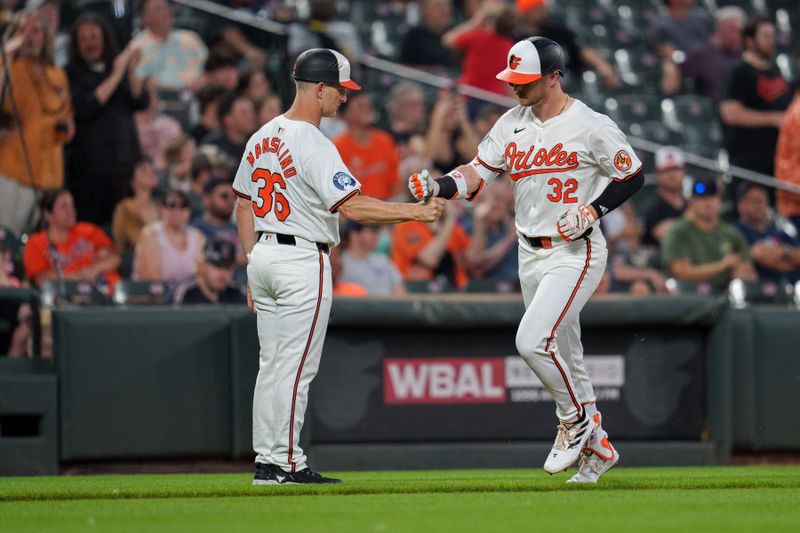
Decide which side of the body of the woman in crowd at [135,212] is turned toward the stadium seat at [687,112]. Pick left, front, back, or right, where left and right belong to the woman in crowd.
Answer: left

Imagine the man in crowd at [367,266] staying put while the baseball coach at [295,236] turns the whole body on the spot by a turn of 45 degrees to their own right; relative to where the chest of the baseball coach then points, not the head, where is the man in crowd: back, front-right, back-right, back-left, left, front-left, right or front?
left

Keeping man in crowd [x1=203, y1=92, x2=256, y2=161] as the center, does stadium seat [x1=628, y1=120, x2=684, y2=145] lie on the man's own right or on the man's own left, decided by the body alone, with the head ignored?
on the man's own left

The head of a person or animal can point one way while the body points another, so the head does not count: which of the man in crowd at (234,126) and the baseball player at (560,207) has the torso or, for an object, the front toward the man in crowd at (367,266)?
the man in crowd at (234,126)

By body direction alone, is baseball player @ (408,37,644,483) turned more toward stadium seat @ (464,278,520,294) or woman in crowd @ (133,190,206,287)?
the woman in crowd

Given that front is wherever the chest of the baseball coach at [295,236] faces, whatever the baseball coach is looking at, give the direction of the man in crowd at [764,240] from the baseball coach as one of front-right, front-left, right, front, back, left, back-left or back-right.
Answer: front

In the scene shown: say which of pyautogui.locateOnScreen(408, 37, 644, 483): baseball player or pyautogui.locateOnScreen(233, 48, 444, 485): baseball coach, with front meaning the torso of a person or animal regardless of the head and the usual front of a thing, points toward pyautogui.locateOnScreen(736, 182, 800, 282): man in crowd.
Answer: pyautogui.locateOnScreen(233, 48, 444, 485): baseball coach

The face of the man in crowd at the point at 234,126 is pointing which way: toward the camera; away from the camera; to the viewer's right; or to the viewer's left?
toward the camera

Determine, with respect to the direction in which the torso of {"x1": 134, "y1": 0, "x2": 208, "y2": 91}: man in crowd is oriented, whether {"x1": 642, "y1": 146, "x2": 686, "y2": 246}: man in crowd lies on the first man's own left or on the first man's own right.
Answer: on the first man's own left

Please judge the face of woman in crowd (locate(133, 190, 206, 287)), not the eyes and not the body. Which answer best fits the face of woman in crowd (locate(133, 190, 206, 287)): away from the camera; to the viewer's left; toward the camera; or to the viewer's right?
toward the camera

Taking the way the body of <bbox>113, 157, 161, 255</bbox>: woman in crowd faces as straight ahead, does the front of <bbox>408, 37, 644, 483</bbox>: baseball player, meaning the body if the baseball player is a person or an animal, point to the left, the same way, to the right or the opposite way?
to the right

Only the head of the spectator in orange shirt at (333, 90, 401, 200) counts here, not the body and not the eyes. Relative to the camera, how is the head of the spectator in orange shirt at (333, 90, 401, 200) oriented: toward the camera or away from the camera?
toward the camera

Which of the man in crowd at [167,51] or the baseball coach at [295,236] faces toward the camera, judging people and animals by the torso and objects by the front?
the man in crowd

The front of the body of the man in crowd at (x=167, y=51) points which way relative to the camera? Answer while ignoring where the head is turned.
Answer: toward the camera

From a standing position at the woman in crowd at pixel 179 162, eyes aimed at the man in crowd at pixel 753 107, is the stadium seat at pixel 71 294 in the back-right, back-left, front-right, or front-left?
back-right

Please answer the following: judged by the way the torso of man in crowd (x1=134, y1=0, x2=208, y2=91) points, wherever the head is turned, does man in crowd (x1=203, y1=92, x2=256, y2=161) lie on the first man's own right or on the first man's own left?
on the first man's own left

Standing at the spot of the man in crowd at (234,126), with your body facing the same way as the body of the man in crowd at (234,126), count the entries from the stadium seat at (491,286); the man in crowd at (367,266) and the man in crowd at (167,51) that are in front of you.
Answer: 2

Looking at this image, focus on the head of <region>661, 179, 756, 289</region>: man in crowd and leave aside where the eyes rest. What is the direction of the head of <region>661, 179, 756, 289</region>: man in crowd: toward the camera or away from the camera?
toward the camera

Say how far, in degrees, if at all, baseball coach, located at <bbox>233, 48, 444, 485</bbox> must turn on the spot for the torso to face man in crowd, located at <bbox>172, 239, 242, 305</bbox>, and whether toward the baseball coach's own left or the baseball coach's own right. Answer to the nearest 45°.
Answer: approximately 45° to the baseball coach's own left

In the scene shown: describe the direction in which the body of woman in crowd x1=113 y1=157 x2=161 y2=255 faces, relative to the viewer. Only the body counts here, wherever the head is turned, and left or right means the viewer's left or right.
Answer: facing the viewer and to the right of the viewer

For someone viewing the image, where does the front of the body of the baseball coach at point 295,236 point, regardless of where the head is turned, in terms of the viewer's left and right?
facing away from the viewer and to the right of the viewer
